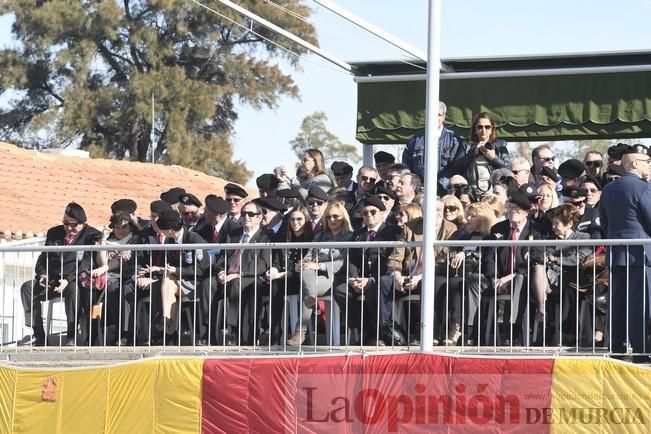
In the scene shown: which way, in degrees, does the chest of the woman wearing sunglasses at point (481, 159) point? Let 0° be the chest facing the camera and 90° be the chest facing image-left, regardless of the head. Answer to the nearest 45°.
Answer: approximately 0°

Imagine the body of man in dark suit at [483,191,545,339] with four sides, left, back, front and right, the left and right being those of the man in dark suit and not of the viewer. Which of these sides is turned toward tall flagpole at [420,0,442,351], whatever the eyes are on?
right

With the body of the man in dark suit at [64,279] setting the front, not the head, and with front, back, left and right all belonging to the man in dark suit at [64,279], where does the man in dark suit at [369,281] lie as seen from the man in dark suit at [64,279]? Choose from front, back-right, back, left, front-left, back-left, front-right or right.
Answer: left

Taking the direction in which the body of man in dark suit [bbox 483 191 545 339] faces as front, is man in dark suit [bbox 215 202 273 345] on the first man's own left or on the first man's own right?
on the first man's own right

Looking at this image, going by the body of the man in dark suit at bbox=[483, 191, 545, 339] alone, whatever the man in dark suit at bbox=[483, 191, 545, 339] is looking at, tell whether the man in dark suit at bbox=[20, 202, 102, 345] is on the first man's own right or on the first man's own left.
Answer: on the first man's own right

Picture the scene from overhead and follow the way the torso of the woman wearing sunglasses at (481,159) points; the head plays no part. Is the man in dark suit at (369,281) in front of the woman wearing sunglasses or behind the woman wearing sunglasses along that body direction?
in front

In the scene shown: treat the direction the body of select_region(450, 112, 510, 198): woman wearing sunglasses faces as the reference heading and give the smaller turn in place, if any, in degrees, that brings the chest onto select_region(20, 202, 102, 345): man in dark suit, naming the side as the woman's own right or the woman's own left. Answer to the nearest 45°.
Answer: approximately 90° to the woman's own right

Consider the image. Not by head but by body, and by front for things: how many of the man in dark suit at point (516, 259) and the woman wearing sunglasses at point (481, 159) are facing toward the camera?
2
